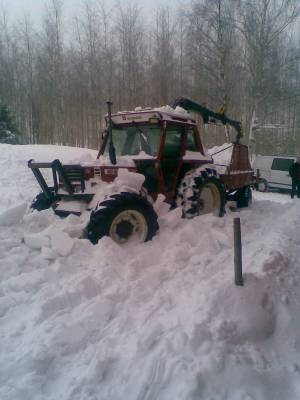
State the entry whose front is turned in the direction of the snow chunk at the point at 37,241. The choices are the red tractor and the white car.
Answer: the red tractor

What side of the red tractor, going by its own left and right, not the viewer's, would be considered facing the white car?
back

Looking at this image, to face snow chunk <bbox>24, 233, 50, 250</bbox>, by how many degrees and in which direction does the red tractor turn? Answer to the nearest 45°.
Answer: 0° — it already faces it

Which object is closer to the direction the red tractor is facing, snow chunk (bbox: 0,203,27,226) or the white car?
the snow chunk

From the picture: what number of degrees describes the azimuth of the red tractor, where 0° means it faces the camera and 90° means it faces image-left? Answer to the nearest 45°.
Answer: approximately 45°
